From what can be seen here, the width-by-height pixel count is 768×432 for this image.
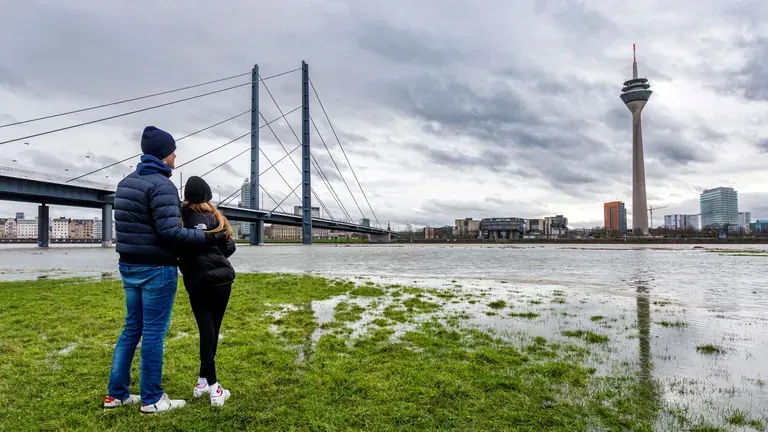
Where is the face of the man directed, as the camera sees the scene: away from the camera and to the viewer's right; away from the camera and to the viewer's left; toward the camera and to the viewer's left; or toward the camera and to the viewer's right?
away from the camera and to the viewer's right

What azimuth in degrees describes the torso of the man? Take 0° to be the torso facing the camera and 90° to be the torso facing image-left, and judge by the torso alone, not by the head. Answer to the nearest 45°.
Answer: approximately 225°

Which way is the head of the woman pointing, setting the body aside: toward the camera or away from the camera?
away from the camera
